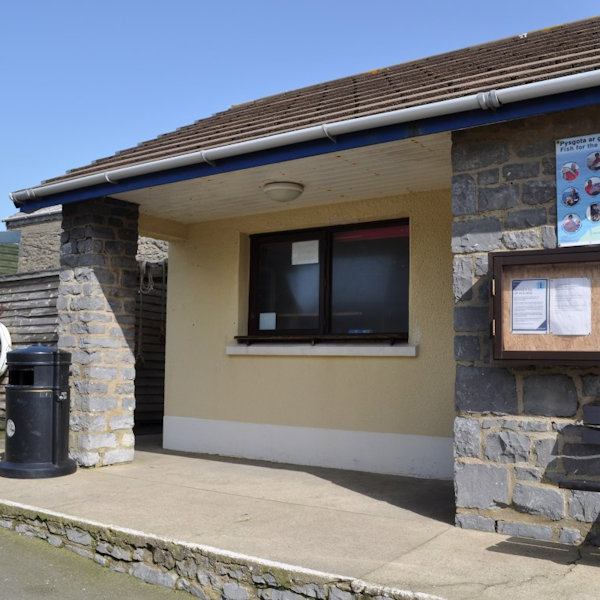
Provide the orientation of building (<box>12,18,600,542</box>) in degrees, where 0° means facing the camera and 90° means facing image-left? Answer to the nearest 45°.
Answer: approximately 45°
